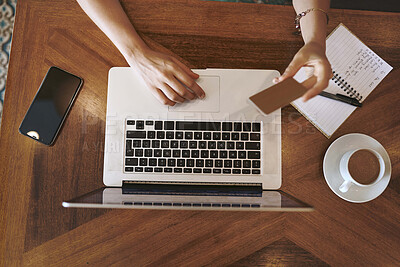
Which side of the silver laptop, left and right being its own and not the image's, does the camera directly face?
back
